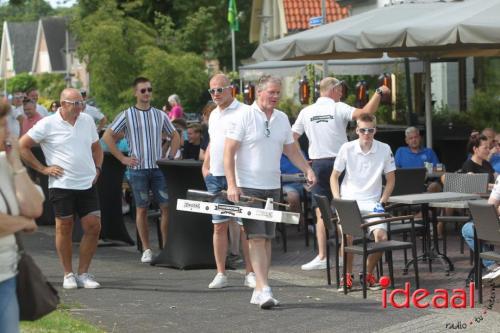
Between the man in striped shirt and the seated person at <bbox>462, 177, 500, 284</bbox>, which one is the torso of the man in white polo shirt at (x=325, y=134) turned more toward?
the man in striped shirt

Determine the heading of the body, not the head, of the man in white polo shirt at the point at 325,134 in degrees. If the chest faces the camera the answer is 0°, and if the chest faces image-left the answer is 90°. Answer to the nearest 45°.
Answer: approximately 180°

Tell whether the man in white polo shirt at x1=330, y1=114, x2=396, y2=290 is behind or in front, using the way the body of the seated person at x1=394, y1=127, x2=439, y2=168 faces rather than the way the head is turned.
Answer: in front

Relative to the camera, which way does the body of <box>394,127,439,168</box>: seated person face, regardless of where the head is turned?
toward the camera

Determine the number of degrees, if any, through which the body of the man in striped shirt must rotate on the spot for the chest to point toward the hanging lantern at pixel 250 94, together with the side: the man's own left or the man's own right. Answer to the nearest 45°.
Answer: approximately 180°

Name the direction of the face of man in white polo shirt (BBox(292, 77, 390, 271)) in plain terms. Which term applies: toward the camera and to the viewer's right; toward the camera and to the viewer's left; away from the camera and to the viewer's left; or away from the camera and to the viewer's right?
away from the camera and to the viewer's right

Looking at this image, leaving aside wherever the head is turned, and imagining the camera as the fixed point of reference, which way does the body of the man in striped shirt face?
toward the camera

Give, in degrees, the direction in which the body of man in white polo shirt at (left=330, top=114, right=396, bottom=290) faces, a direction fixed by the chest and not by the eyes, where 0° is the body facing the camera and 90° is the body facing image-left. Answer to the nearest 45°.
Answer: approximately 0°

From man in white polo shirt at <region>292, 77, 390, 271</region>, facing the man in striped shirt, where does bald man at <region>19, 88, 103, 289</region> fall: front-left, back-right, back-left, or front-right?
front-left

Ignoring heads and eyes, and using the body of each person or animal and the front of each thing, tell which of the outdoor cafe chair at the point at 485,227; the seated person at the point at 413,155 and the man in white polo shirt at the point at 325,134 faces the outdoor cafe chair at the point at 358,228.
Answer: the seated person

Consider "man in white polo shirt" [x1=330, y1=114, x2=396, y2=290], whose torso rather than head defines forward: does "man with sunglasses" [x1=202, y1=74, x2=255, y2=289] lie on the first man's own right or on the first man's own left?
on the first man's own right

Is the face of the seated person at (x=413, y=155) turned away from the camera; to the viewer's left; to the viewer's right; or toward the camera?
toward the camera

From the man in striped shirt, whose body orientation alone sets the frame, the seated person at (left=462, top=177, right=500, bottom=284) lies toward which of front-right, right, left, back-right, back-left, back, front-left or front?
front-left
